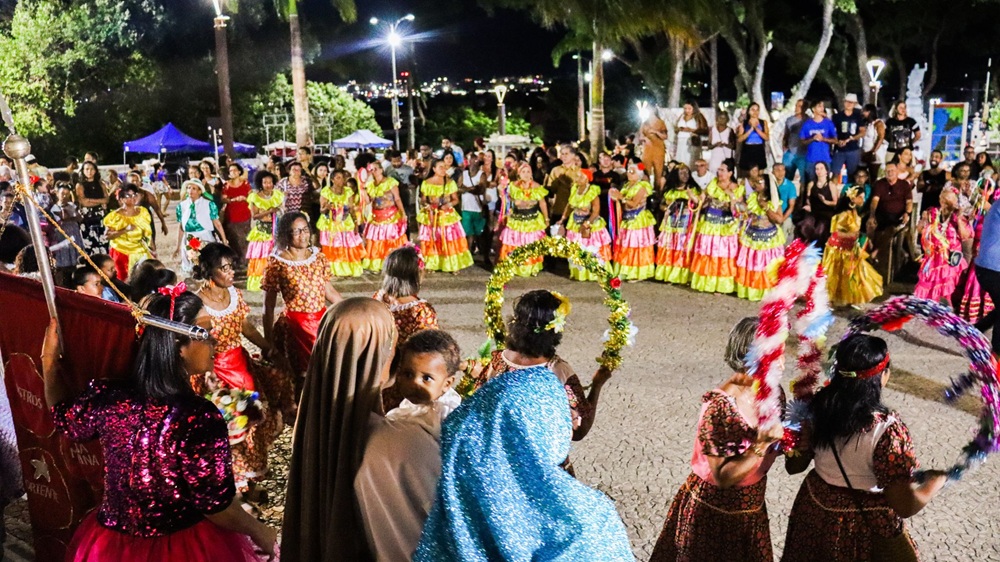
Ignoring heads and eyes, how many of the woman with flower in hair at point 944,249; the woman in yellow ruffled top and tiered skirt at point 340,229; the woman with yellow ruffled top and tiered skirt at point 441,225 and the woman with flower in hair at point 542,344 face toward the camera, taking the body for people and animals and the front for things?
3

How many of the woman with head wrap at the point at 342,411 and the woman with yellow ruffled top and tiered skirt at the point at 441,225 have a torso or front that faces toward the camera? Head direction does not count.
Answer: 1

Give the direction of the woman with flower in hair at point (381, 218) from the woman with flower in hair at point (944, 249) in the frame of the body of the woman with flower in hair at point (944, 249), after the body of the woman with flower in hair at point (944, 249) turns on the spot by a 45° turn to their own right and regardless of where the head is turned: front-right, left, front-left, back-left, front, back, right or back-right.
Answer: front-right

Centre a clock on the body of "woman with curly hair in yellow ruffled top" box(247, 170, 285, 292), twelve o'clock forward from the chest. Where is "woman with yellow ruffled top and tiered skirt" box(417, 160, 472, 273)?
"woman with yellow ruffled top and tiered skirt" box(417, 160, 472, 273) is roughly at 10 o'clock from "woman with curly hair in yellow ruffled top" box(247, 170, 285, 292).

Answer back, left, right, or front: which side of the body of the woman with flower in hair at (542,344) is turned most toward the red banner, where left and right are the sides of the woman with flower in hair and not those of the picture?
left

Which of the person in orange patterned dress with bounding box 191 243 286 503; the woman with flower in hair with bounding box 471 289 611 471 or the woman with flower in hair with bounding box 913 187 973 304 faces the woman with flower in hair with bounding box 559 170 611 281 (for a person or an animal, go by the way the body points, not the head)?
the woman with flower in hair with bounding box 471 289 611 471

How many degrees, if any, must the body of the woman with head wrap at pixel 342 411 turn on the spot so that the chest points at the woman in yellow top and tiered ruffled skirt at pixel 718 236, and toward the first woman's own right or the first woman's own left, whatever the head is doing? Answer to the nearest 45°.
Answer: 0° — they already face them

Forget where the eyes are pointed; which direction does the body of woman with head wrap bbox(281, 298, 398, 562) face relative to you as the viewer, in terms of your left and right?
facing away from the viewer and to the right of the viewer

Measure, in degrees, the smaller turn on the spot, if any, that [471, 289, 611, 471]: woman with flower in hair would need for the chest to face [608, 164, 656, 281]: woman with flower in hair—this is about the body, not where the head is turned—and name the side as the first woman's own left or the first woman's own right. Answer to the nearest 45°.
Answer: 0° — they already face them

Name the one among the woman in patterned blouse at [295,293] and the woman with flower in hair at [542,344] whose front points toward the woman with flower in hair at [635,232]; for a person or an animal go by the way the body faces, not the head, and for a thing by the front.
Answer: the woman with flower in hair at [542,344]

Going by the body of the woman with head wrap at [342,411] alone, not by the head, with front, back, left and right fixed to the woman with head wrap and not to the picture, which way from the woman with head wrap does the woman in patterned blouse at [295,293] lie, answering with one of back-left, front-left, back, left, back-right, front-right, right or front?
front-left

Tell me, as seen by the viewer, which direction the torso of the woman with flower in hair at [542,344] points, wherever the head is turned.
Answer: away from the camera

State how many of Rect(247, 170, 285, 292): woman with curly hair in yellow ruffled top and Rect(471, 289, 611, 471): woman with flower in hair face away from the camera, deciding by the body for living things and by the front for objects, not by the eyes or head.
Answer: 1

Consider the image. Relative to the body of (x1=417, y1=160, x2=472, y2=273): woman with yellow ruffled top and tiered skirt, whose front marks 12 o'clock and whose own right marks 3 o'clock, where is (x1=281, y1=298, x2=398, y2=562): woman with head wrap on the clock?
The woman with head wrap is roughly at 12 o'clock from the woman with yellow ruffled top and tiered skirt.

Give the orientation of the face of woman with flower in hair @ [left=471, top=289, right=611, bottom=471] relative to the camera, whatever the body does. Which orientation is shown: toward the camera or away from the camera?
away from the camera
